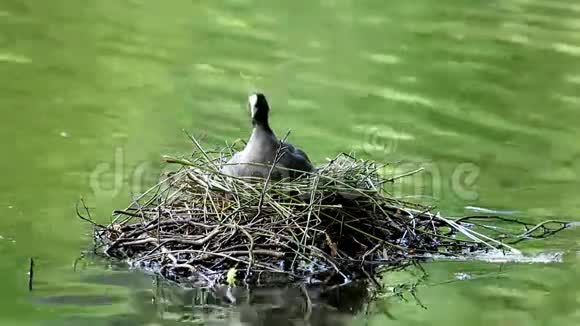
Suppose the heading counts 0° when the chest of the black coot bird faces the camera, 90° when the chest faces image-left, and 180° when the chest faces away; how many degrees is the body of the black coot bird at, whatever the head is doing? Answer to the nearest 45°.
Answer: approximately 45°
